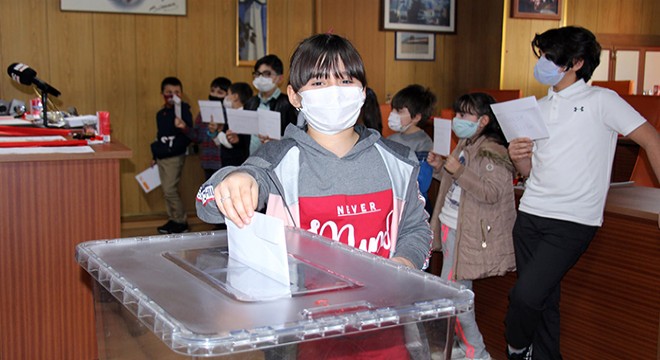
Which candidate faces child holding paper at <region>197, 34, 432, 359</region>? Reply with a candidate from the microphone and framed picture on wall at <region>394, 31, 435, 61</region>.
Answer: the framed picture on wall

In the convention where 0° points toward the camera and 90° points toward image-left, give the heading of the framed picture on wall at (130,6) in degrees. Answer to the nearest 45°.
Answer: approximately 0°

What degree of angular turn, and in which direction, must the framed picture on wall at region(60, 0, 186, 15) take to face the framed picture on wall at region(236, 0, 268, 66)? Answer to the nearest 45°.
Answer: approximately 90° to its left

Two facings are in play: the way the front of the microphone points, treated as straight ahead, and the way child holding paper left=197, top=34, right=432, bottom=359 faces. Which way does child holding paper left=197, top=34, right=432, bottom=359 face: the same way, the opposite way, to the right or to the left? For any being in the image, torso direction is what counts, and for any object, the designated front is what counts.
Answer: to the left

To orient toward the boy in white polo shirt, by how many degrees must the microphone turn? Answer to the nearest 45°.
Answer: approximately 135° to its left

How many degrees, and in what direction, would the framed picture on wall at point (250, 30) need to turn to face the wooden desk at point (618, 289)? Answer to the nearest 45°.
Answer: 0° — it already faces it

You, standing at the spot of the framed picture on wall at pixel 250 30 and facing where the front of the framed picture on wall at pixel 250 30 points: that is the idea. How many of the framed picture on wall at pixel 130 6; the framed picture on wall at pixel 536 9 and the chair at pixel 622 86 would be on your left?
2

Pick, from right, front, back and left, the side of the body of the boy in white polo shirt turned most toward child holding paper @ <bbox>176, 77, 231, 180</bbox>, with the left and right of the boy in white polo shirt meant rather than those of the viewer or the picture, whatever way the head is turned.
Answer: right

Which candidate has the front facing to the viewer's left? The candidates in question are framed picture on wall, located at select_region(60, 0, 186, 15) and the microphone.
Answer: the microphone

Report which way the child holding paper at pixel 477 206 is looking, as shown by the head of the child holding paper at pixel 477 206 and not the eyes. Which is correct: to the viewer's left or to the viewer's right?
to the viewer's left
